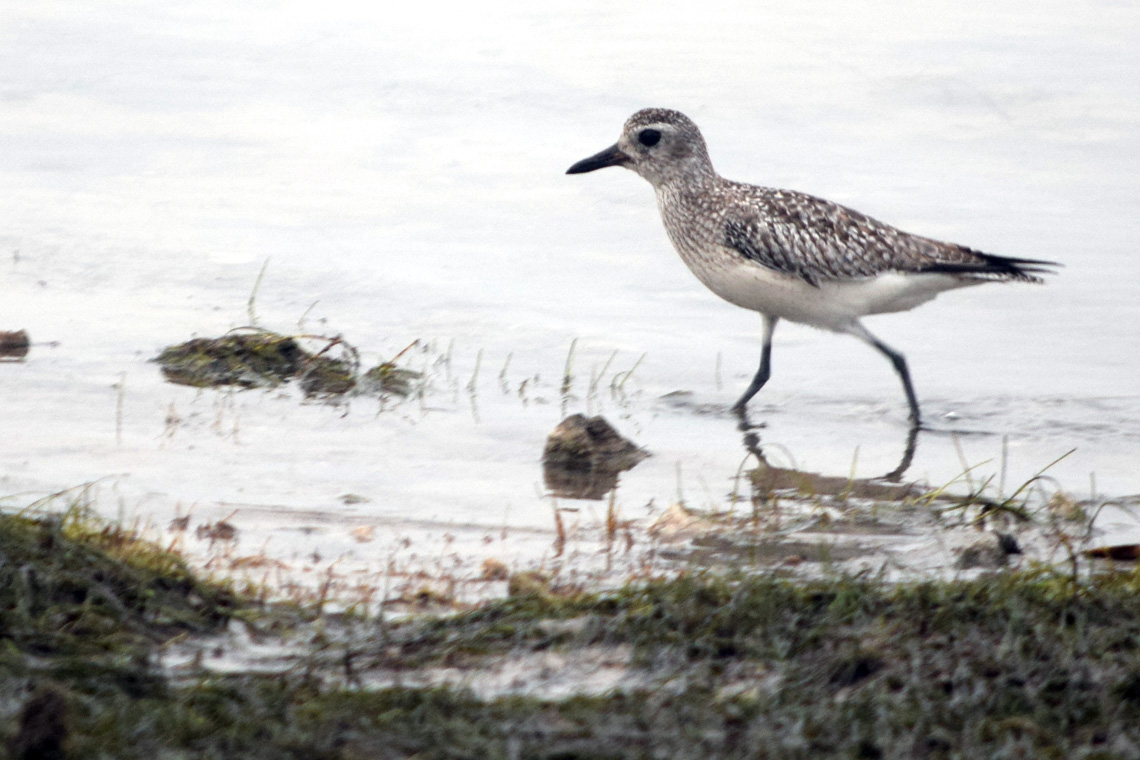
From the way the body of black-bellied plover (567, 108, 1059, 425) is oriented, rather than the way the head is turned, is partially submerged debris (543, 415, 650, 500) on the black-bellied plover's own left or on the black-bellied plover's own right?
on the black-bellied plover's own left

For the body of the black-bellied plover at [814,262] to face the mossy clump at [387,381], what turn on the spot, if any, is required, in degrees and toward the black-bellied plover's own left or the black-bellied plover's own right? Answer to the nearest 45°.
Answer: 0° — it already faces it

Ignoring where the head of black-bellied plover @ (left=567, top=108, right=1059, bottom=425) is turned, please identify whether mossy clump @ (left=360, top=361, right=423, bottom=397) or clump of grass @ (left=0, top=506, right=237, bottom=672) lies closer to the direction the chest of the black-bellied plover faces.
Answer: the mossy clump

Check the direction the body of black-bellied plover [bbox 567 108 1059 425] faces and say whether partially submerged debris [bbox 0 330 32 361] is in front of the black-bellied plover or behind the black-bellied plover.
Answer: in front

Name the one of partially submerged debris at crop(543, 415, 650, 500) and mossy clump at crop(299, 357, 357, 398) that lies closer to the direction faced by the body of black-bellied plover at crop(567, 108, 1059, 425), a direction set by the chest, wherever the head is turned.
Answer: the mossy clump

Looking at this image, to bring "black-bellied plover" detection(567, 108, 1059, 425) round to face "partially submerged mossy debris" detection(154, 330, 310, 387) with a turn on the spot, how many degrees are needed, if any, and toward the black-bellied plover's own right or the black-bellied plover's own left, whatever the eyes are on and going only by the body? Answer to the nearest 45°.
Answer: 0° — it already faces it

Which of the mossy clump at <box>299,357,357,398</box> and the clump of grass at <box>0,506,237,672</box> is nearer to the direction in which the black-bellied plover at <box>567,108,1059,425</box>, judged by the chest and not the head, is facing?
the mossy clump

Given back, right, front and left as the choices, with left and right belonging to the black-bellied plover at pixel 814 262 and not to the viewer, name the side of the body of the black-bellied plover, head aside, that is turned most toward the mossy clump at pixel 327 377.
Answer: front

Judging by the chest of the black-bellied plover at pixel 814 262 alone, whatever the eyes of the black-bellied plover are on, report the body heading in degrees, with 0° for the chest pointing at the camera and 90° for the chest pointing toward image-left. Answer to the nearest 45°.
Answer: approximately 90°
